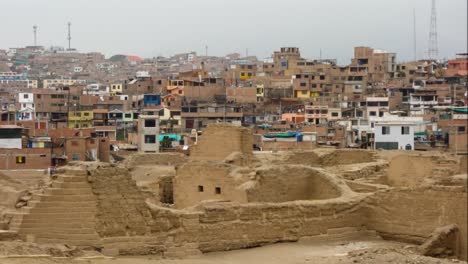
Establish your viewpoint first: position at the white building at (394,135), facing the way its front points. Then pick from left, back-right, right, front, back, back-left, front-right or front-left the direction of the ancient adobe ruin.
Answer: front

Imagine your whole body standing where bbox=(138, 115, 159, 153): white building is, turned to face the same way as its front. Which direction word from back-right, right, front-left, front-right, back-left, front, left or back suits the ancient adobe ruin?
front

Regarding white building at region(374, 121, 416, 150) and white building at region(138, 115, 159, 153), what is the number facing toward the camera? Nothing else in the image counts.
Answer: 2

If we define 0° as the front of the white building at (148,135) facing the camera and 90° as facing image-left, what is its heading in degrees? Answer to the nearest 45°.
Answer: approximately 0°

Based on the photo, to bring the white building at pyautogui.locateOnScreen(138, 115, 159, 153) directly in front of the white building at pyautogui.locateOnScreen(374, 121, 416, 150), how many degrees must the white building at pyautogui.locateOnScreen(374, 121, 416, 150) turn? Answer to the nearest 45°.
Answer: approximately 90° to its right

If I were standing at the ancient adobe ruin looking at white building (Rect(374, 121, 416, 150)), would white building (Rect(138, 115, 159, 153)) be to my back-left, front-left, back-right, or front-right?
front-left

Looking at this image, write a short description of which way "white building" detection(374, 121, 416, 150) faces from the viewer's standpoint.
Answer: facing the viewer

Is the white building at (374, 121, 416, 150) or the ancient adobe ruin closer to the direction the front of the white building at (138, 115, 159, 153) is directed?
the ancient adobe ruin

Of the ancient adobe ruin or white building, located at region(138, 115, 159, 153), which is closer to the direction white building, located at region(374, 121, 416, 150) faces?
the ancient adobe ruin

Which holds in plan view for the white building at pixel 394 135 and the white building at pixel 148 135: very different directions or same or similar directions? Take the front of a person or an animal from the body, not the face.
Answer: same or similar directions
